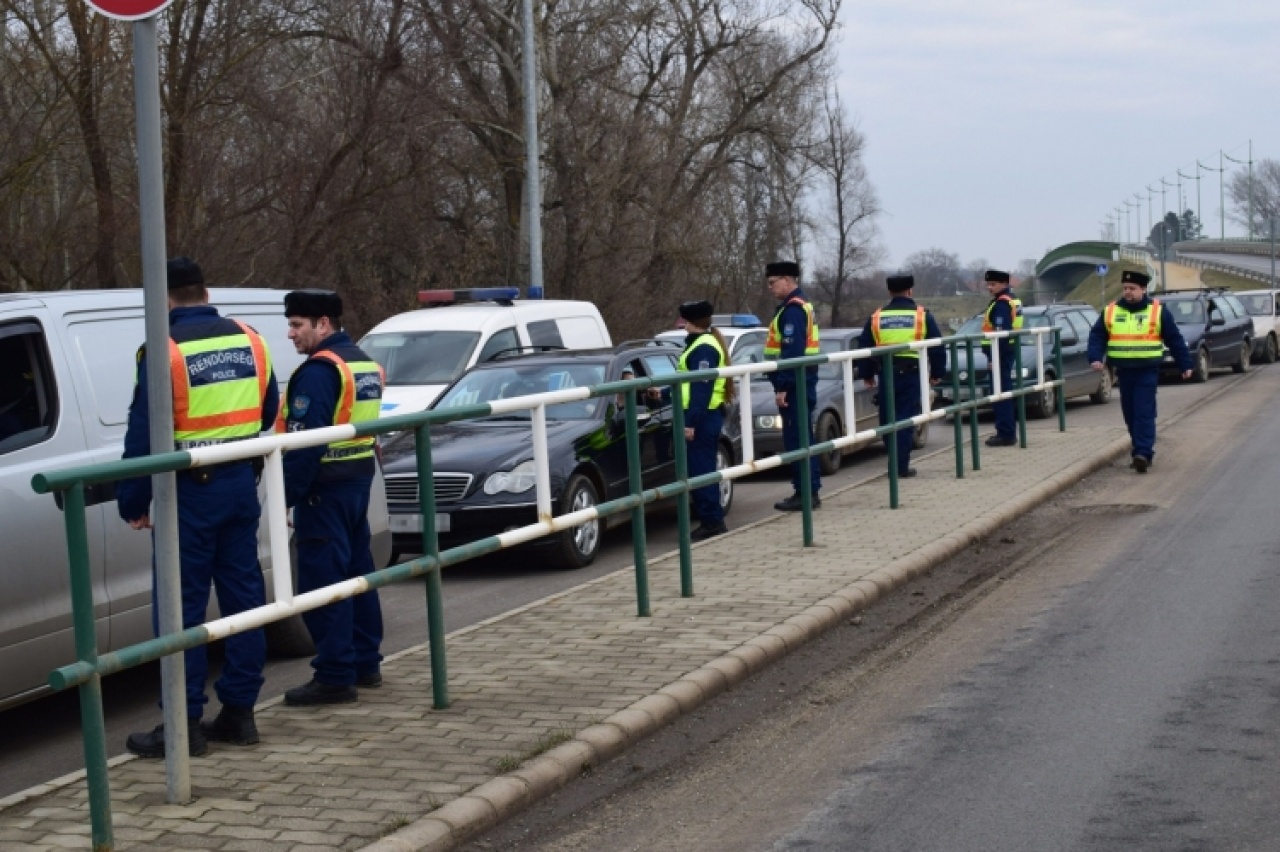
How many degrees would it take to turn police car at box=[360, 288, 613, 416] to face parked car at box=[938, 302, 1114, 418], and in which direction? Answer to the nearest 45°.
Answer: approximately 180°

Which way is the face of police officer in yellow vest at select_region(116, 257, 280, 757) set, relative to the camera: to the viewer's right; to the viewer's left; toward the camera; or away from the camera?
away from the camera

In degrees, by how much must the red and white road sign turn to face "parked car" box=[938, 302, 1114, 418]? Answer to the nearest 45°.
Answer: approximately 135° to its left

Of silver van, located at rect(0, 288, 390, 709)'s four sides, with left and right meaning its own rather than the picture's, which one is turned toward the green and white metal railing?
left

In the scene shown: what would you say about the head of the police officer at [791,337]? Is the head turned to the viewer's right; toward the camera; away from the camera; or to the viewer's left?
to the viewer's left

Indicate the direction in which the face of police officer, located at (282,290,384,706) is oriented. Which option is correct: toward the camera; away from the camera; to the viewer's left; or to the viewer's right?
to the viewer's left

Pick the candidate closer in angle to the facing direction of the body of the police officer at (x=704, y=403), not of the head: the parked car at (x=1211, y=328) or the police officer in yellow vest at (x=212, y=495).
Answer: the police officer in yellow vest

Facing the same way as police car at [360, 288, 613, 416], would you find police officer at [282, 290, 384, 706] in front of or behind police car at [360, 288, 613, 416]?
in front

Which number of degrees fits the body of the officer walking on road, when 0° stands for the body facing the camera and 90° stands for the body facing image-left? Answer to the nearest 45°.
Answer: approximately 0°
